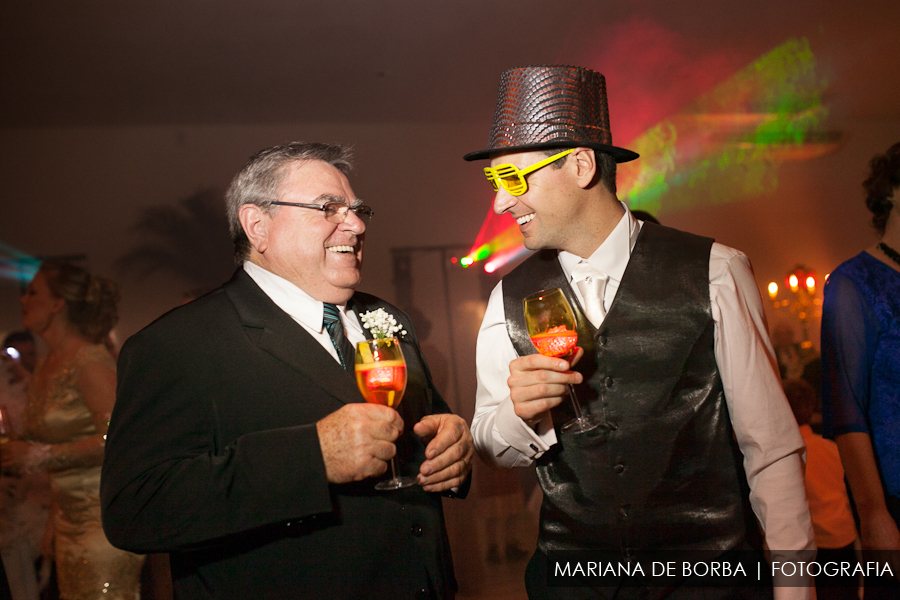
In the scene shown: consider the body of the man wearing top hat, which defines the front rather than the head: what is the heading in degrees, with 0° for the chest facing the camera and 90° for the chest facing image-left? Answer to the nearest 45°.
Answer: approximately 45°

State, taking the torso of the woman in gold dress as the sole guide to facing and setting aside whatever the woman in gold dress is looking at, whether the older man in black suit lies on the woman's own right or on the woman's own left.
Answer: on the woman's own left

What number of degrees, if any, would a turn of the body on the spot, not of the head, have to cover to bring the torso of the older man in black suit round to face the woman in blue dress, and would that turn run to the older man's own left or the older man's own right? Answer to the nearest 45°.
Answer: approximately 45° to the older man's own left
